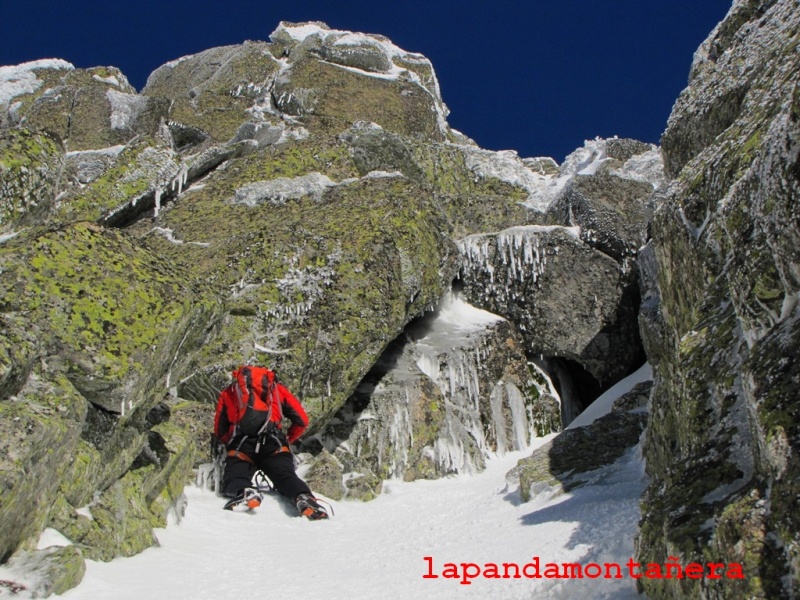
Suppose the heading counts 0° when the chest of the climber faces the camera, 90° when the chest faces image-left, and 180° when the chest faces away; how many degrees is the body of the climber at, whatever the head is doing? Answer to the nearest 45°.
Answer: approximately 180°

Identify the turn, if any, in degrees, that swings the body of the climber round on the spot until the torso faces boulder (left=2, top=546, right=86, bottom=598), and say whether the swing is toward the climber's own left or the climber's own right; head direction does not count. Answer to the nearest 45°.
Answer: approximately 180°

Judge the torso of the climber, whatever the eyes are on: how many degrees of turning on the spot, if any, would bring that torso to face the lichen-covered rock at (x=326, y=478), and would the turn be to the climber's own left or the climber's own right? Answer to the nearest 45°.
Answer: approximately 45° to the climber's own right

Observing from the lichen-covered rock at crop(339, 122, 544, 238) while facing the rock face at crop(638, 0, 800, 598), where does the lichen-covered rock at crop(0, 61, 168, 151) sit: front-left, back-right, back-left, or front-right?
back-right

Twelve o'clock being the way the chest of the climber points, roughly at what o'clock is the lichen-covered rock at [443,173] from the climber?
The lichen-covered rock is roughly at 1 o'clock from the climber.

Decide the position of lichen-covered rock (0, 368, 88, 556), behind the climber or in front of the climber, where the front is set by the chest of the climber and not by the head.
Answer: behind

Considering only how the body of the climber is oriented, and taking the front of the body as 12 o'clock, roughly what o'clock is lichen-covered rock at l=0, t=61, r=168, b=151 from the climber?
The lichen-covered rock is roughly at 11 o'clock from the climber.

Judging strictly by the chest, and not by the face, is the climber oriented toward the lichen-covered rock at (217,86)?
yes
